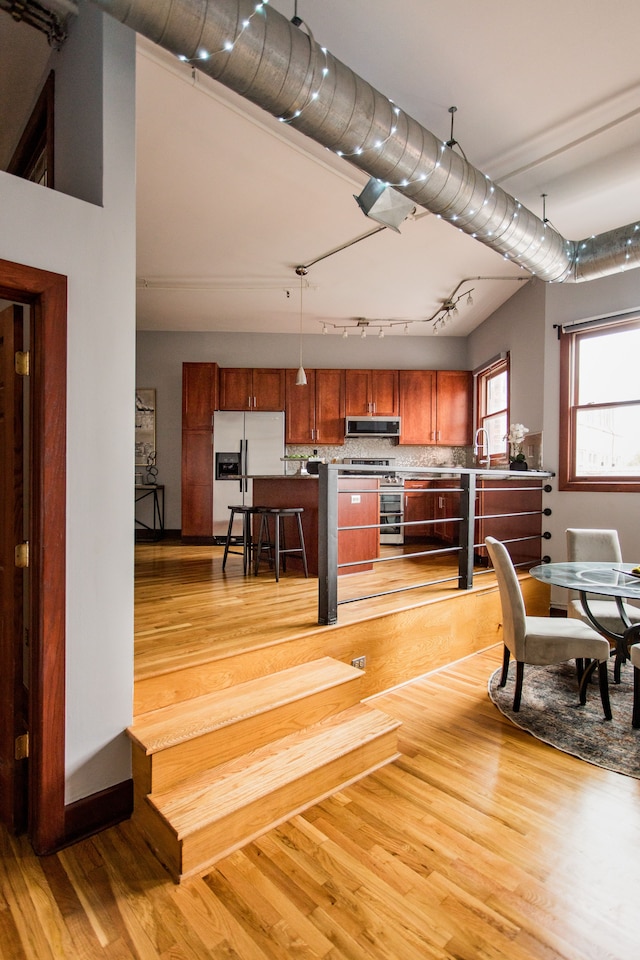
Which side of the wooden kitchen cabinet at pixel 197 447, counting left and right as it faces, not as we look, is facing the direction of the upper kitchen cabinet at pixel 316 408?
left

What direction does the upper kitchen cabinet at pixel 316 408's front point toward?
toward the camera

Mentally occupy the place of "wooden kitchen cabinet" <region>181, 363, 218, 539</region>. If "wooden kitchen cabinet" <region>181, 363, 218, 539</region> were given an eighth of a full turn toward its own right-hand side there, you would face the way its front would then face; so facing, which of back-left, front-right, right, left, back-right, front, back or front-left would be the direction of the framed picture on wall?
right

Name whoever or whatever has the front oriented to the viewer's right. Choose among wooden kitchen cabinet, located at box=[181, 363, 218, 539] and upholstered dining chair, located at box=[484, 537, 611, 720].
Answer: the upholstered dining chair

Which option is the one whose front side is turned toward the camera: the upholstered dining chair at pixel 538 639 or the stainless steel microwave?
the stainless steel microwave

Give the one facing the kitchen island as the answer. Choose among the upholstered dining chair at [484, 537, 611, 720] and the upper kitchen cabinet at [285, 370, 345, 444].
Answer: the upper kitchen cabinet

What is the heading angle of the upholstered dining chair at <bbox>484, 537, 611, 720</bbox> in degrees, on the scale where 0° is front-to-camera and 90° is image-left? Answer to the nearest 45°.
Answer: approximately 270°

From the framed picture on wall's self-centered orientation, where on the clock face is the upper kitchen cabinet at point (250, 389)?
The upper kitchen cabinet is roughly at 10 o'clock from the framed picture on wall.

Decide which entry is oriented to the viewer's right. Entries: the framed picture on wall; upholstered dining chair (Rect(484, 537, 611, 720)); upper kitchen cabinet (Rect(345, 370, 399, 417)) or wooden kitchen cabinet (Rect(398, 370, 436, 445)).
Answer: the upholstered dining chair

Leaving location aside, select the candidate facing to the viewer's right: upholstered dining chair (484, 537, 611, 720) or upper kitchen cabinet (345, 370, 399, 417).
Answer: the upholstered dining chair

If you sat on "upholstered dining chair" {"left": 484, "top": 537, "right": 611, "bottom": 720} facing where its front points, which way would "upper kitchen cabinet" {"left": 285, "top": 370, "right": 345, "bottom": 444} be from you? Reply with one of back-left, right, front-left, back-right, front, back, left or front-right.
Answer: back-left

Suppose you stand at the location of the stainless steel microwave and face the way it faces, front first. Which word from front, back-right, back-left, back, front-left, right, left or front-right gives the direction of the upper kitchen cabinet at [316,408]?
right

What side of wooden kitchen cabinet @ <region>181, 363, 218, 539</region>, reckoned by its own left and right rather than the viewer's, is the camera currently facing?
front

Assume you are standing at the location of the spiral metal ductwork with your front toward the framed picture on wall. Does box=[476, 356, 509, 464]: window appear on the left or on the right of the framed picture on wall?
right

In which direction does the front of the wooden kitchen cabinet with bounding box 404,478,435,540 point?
toward the camera

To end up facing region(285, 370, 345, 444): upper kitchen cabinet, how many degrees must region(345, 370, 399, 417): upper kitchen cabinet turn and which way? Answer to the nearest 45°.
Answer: approximately 90° to its right

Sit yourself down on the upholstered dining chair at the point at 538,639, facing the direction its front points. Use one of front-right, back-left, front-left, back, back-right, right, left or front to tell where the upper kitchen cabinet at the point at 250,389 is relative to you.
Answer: back-left
